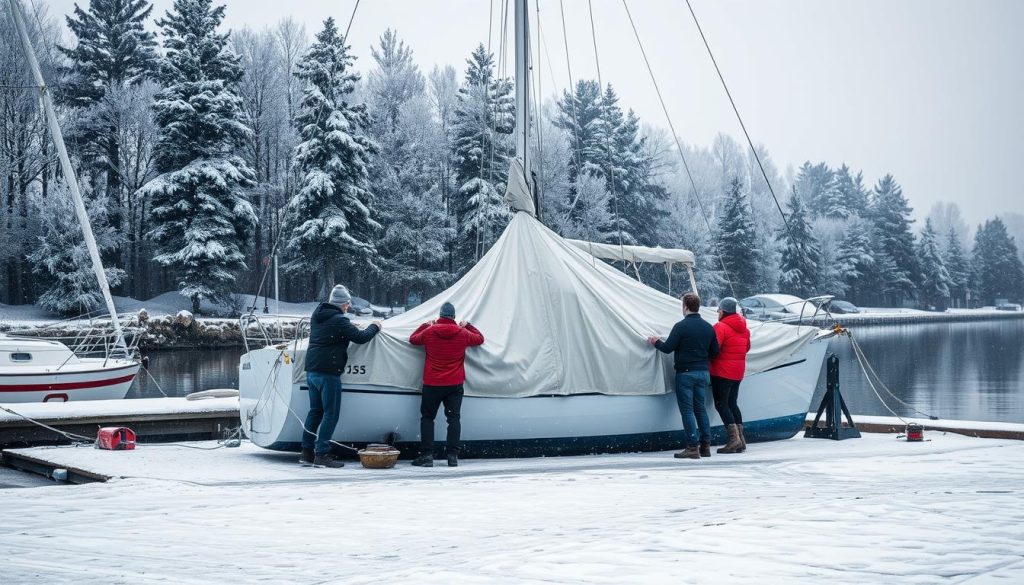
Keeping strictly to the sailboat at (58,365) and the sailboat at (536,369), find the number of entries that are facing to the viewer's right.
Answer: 2

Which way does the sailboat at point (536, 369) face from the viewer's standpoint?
to the viewer's right

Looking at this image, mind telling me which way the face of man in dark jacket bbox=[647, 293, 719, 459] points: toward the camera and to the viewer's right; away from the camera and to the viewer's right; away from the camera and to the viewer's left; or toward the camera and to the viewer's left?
away from the camera and to the viewer's left

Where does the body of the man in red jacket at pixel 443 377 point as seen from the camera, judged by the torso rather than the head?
away from the camera

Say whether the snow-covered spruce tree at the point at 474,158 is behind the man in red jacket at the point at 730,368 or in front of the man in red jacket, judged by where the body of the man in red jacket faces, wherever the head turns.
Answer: in front

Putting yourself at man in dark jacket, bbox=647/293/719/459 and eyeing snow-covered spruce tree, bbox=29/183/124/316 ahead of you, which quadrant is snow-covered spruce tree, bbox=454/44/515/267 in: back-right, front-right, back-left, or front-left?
front-right

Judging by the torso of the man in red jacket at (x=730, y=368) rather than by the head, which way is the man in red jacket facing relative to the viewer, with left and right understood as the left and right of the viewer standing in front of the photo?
facing away from the viewer and to the left of the viewer

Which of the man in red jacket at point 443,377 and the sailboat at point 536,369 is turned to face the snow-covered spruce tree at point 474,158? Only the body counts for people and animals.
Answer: the man in red jacket

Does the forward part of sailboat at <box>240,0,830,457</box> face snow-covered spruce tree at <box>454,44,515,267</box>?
no

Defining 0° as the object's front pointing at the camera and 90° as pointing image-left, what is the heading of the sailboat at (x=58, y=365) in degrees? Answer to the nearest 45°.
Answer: approximately 270°

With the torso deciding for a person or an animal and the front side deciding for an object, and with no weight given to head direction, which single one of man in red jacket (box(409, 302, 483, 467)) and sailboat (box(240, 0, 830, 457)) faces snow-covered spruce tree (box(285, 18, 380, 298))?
the man in red jacket

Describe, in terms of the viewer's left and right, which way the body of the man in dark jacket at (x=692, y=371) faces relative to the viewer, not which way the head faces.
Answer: facing away from the viewer and to the left of the viewer

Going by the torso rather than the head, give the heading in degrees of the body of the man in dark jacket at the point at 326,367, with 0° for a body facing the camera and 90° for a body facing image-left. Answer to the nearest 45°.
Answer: approximately 225°

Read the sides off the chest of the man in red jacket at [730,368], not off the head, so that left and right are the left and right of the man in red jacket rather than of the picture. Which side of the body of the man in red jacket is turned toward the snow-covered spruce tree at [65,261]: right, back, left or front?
front

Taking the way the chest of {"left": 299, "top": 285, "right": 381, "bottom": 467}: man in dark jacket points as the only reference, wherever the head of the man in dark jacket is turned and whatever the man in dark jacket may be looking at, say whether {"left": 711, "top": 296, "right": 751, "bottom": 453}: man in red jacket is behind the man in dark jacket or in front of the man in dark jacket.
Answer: in front
